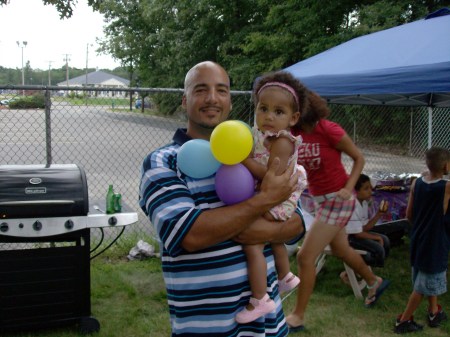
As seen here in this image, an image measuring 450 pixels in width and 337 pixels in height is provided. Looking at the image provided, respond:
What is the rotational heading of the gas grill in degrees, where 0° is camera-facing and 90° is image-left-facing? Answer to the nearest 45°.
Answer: approximately 0°

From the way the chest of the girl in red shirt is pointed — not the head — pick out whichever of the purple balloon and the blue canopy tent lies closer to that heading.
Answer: the purple balloon

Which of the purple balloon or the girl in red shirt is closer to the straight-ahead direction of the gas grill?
the purple balloon

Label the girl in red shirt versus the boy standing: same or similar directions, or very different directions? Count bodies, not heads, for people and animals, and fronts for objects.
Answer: very different directions

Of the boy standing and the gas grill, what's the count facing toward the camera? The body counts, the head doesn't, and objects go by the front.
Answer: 1

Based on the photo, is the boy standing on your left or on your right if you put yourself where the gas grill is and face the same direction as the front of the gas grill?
on your left
